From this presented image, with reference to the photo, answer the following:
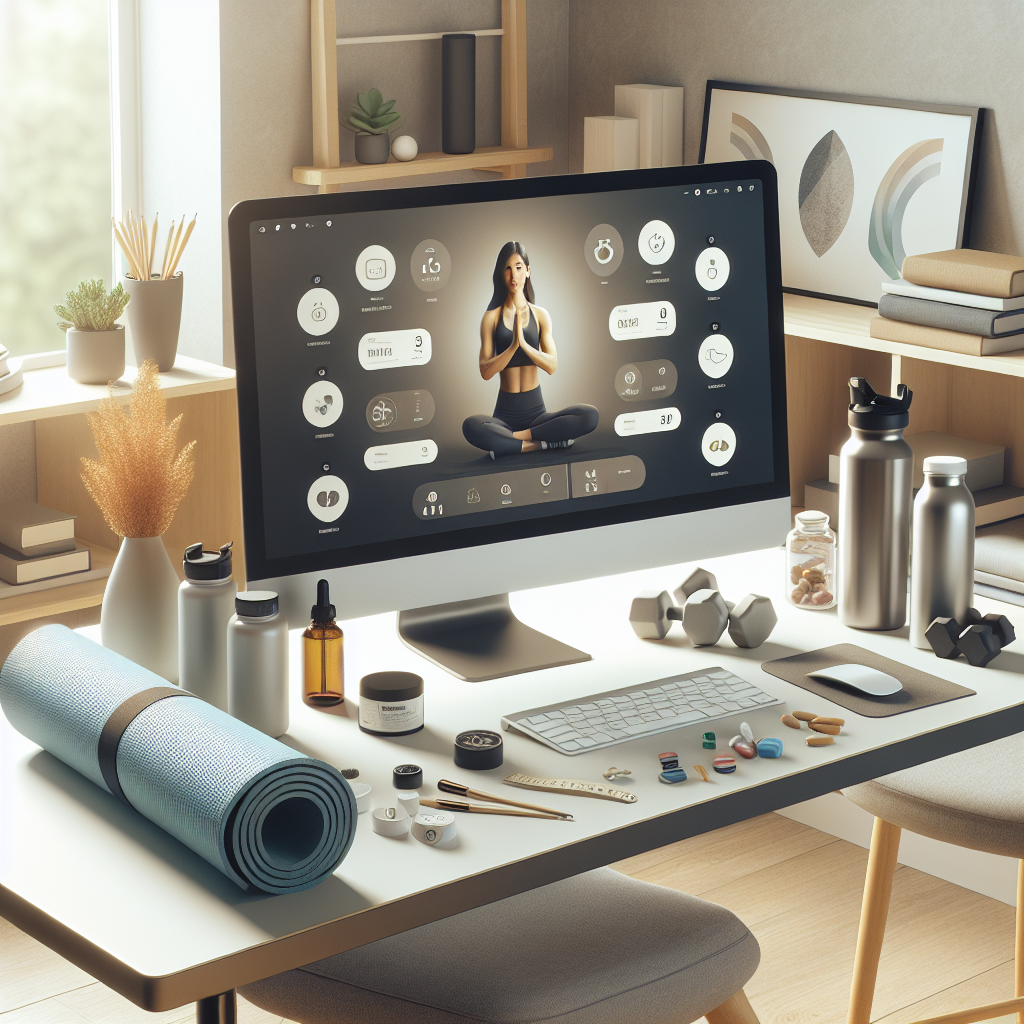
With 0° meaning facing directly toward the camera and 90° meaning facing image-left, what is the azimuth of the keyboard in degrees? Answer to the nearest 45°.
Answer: approximately 315°

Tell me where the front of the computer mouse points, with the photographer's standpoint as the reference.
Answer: facing away from the viewer and to the left of the viewer

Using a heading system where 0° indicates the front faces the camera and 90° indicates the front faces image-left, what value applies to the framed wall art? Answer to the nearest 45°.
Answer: approximately 0°

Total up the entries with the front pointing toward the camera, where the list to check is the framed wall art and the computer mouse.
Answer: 1

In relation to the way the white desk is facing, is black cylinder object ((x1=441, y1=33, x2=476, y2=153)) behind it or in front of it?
behind

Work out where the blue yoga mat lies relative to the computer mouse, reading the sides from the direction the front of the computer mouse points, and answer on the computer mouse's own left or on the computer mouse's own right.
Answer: on the computer mouse's own left

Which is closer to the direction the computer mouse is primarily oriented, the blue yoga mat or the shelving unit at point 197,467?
the shelving unit
